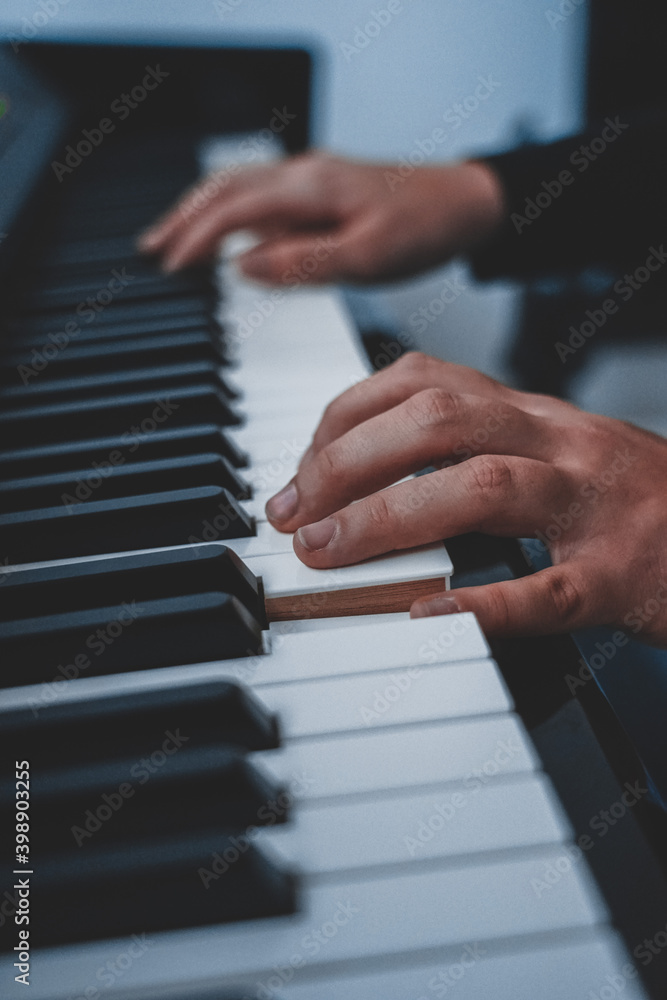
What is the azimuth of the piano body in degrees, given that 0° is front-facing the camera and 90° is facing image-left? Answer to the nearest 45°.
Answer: approximately 270°
